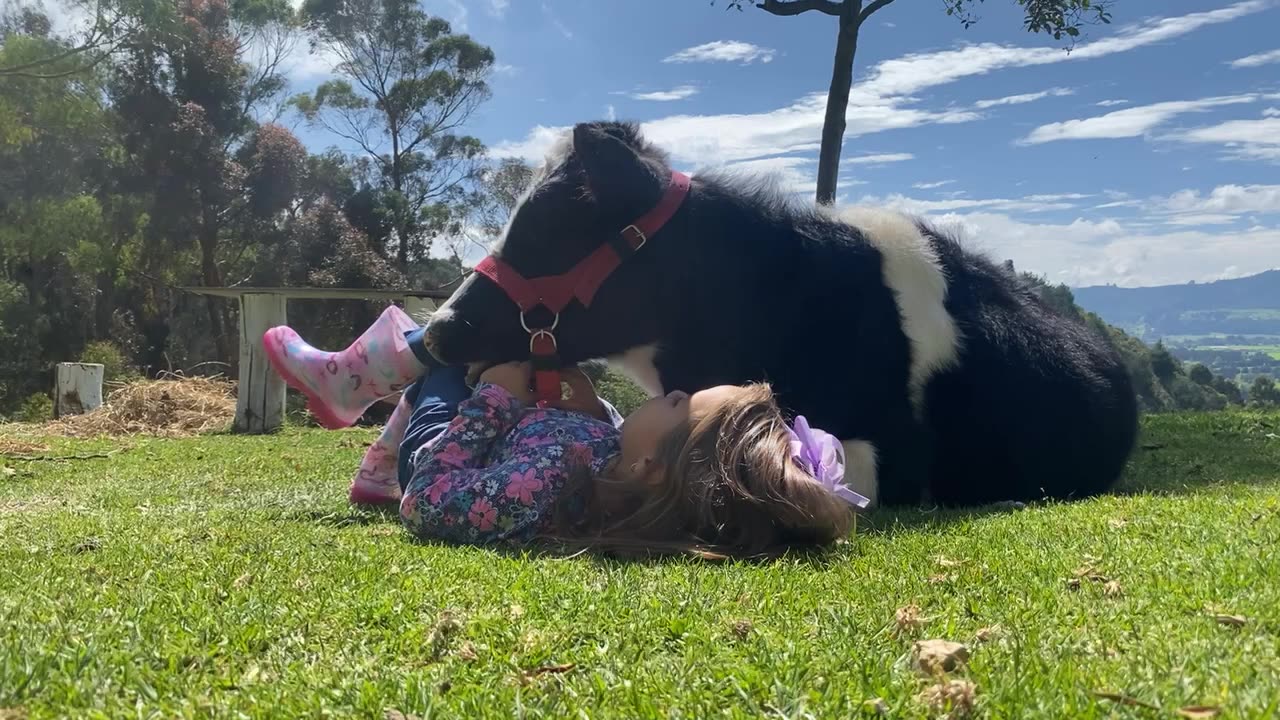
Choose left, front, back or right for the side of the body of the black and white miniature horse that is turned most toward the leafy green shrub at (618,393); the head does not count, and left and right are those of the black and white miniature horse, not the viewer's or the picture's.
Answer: right

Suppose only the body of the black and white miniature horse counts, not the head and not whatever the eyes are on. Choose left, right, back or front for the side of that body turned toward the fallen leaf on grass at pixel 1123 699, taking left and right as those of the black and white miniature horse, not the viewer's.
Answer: left

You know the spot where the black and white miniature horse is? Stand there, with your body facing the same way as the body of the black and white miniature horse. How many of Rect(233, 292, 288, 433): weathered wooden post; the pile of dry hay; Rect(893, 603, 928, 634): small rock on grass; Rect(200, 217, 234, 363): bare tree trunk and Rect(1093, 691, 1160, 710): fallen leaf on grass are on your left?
2

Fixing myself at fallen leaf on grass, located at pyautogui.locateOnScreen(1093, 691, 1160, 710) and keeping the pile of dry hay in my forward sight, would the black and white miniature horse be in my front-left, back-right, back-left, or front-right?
front-right

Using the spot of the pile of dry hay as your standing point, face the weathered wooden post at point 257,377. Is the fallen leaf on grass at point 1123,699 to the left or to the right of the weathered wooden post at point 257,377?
right

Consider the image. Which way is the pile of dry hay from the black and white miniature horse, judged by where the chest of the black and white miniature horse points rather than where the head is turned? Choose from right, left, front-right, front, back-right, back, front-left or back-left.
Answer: front-right

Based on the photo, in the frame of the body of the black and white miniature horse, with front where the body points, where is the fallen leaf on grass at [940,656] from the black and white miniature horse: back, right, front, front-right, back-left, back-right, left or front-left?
left

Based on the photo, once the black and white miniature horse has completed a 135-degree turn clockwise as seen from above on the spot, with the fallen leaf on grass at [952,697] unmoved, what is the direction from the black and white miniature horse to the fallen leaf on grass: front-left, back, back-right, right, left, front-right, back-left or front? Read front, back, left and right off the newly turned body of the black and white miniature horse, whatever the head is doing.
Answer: back-right

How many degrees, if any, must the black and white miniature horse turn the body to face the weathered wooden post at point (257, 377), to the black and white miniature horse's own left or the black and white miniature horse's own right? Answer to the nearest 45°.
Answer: approximately 45° to the black and white miniature horse's own right

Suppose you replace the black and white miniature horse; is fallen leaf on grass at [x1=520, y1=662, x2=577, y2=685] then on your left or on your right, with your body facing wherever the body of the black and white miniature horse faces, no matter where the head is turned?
on your left

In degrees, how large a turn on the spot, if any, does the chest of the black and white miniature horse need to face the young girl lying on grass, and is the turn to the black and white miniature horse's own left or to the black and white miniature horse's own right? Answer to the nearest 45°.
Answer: approximately 45° to the black and white miniature horse's own left

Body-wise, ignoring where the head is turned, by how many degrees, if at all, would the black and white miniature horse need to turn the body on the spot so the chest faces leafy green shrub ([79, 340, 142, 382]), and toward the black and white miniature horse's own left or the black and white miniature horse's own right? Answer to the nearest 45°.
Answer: approximately 45° to the black and white miniature horse's own right

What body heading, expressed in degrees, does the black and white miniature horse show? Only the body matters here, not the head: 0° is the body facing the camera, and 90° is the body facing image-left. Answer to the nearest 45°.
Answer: approximately 90°

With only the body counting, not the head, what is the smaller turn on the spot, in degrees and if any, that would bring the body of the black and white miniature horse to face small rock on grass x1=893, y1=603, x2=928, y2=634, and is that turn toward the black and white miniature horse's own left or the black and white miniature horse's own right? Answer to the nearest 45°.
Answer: approximately 90° to the black and white miniature horse's own left
